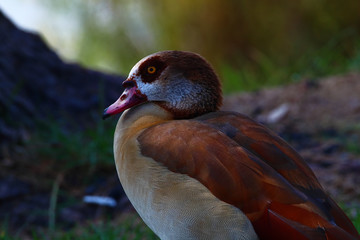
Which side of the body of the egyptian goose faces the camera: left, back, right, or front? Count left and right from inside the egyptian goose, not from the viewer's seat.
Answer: left
